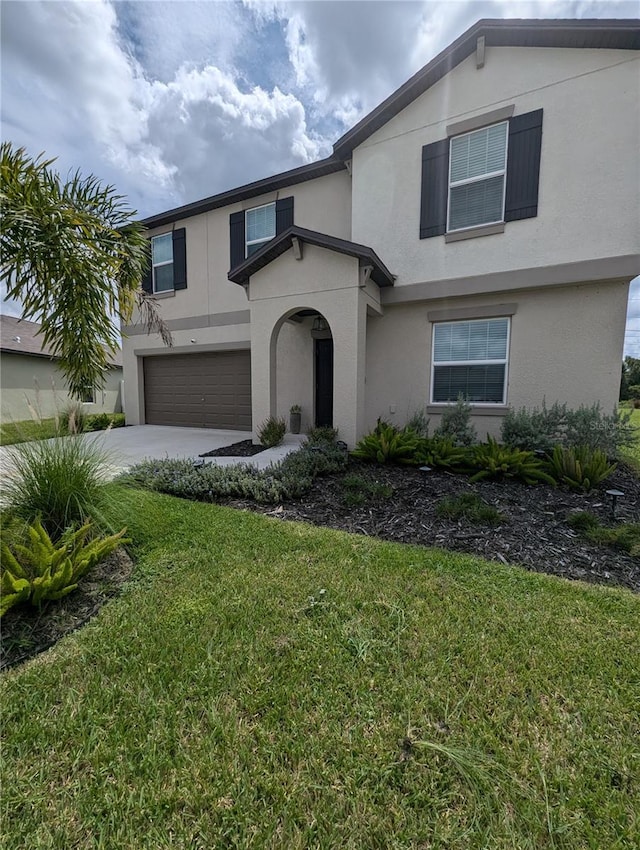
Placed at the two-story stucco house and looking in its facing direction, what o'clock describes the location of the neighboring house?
The neighboring house is roughly at 2 o'clock from the two-story stucco house.

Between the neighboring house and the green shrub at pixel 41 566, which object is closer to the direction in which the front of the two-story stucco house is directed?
the green shrub

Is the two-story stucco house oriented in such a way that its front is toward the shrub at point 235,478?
yes

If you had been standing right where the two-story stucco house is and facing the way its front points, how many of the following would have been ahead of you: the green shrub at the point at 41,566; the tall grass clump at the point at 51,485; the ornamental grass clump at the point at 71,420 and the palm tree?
4

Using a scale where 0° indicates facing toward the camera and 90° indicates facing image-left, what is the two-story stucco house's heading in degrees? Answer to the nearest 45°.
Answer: approximately 45°

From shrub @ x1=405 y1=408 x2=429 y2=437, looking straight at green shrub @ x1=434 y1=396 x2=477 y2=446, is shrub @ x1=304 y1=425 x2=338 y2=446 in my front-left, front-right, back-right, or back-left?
back-right
